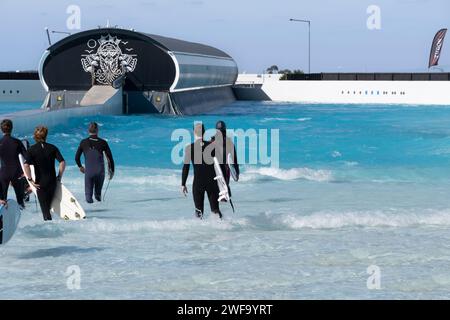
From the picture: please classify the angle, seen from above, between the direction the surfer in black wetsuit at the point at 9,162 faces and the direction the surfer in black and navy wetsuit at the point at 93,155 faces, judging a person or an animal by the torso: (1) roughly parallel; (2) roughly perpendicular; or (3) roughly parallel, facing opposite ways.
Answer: roughly parallel

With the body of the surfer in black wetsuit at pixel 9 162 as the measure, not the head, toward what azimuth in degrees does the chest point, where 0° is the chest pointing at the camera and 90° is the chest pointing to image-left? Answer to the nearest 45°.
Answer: approximately 180°

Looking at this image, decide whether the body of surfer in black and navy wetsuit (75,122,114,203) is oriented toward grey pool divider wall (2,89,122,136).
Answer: yes

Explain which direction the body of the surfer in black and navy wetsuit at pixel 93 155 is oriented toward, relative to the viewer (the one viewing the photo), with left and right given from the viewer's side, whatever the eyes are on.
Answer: facing away from the viewer

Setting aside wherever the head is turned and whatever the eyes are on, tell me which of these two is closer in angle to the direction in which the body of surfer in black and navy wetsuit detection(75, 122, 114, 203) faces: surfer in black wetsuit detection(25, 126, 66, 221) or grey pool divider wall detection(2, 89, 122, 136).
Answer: the grey pool divider wall

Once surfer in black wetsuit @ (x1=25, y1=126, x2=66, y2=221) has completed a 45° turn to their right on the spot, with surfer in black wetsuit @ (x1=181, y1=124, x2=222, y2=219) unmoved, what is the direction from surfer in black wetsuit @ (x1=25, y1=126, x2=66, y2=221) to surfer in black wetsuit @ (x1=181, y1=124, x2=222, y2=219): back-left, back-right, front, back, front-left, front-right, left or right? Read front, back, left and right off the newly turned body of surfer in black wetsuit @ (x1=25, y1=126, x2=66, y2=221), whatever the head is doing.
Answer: front-right

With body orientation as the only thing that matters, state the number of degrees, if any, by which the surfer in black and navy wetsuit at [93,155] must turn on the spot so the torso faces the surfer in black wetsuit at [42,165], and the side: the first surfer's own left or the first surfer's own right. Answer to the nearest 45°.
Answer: approximately 135° to the first surfer's own left

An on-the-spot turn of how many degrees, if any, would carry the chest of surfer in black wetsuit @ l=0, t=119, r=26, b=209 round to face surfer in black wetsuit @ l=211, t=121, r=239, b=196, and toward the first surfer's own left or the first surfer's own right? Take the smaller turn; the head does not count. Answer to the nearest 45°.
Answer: approximately 135° to the first surfer's own right

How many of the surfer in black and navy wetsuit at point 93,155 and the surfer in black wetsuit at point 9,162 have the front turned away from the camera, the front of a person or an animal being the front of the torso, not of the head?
2

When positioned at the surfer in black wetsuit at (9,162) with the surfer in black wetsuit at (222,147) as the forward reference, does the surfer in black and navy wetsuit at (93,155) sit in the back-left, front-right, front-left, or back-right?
front-left

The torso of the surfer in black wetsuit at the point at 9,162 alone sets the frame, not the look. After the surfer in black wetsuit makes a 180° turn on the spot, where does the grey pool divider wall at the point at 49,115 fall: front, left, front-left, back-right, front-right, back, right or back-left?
back

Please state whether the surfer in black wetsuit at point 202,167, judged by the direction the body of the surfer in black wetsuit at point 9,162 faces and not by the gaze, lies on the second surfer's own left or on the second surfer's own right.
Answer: on the second surfer's own right

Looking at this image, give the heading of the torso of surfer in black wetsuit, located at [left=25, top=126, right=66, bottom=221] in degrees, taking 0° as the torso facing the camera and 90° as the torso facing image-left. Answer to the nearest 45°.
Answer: approximately 180°

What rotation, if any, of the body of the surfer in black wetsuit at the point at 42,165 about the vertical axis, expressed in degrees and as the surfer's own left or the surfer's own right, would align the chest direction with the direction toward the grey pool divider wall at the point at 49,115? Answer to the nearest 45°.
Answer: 0° — they already face it

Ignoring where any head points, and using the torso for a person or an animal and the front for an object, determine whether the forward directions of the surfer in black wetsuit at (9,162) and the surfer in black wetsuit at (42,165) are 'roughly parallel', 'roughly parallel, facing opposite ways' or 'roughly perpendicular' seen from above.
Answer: roughly parallel

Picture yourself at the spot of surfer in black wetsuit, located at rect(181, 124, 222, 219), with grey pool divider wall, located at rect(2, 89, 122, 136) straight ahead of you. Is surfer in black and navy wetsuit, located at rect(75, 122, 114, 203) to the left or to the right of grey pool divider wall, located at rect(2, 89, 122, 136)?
left
